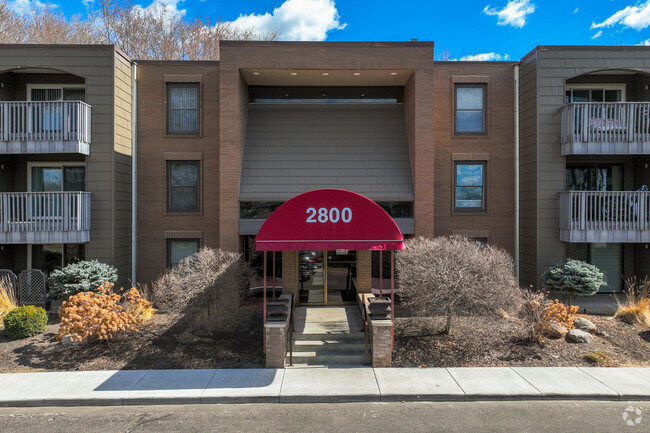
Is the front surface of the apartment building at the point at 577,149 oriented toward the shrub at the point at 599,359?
yes

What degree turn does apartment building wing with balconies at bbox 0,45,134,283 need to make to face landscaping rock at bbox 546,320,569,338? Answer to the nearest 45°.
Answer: approximately 45° to its left

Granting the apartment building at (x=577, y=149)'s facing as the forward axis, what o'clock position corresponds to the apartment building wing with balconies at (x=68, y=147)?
the apartment building wing with balconies at (x=68, y=147) is roughly at 2 o'clock from the apartment building at (x=577, y=149).

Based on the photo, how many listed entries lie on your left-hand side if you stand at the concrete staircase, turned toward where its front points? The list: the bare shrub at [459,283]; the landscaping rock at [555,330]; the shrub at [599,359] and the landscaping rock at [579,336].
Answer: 4

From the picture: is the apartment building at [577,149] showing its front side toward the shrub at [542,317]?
yes

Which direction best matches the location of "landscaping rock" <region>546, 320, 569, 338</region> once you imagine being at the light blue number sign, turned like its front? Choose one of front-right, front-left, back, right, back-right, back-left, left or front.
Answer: left

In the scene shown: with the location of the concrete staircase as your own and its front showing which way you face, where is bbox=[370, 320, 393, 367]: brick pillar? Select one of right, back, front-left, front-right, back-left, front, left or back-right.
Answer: front-left

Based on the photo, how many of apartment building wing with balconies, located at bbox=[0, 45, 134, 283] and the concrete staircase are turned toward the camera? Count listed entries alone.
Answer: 2

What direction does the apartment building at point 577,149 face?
toward the camera

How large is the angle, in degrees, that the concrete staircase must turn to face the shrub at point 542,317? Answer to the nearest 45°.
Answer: approximately 90° to its left

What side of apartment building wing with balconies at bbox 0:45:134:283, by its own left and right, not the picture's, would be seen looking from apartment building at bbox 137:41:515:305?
left

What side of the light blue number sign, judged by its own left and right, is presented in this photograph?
front
